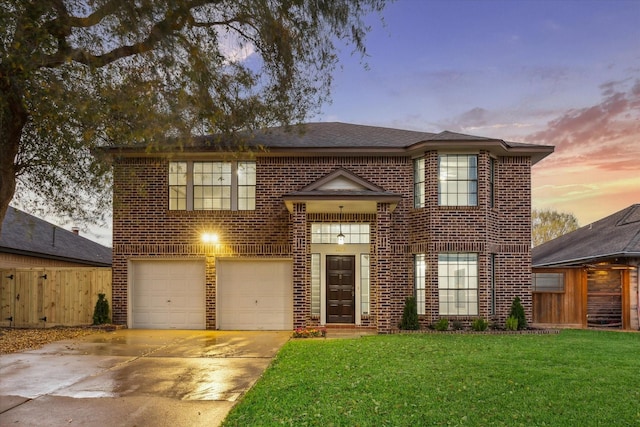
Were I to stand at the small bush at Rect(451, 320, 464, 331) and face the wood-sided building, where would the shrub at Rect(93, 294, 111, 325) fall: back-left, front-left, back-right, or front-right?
back-left

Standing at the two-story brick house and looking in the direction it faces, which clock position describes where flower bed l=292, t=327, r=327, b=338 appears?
The flower bed is roughly at 12 o'clock from the two-story brick house.

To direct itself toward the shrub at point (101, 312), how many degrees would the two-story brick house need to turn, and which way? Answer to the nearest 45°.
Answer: approximately 90° to its right

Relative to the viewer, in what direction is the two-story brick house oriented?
toward the camera

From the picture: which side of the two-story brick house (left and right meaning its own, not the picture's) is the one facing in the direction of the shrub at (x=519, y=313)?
left

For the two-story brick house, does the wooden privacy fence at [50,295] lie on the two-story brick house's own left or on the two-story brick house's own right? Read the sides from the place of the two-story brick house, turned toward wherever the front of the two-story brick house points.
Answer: on the two-story brick house's own right

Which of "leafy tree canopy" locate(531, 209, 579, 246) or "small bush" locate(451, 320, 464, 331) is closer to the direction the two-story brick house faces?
the small bush
